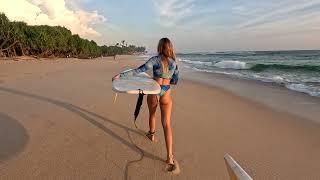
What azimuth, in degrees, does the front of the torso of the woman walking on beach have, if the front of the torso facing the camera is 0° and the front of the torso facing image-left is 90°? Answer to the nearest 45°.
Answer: approximately 180°

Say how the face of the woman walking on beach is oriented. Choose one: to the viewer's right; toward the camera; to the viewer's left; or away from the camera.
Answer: away from the camera
